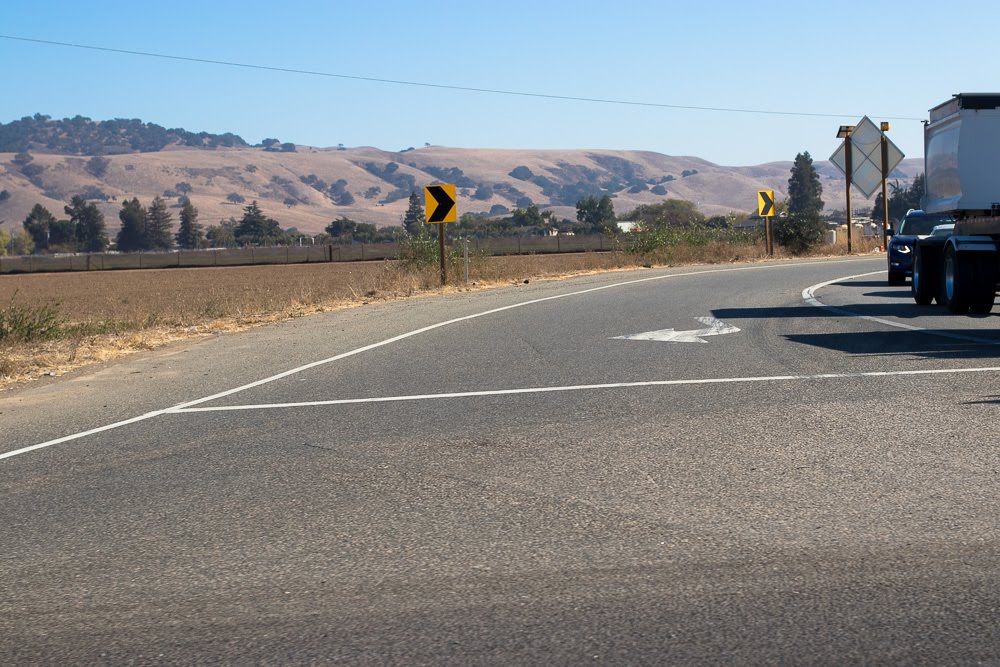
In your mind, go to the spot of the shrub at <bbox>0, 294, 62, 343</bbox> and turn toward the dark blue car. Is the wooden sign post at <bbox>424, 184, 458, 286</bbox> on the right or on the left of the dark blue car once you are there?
left

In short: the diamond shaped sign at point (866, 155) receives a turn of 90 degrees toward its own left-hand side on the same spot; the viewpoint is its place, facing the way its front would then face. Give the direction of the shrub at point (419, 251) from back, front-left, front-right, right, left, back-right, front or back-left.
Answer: front-left

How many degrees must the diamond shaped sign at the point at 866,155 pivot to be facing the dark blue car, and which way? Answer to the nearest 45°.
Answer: approximately 180°

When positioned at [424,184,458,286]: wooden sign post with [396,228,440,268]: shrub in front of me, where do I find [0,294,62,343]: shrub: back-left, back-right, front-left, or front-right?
back-left

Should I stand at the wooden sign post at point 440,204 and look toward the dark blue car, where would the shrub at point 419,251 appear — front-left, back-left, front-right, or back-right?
back-left

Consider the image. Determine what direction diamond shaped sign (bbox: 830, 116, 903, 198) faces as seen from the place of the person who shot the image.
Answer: facing away from the viewer

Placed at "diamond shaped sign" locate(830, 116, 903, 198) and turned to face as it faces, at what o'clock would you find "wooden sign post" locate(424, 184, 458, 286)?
The wooden sign post is roughly at 7 o'clock from the diamond shaped sign.

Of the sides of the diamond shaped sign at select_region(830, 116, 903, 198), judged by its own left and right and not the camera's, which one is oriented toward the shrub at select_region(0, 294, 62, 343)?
back

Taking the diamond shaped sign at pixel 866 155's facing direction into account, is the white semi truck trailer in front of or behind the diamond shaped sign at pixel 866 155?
behind
